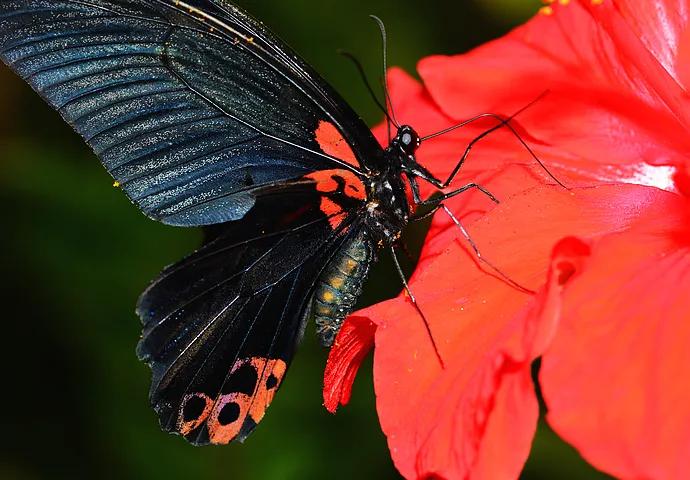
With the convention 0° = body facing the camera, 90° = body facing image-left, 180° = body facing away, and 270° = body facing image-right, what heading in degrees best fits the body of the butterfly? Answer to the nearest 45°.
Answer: approximately 270°
